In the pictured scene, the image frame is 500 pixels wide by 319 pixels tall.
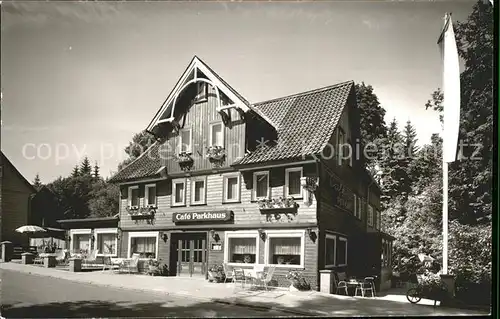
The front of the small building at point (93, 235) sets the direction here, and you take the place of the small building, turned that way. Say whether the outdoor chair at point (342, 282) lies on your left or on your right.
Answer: on your left

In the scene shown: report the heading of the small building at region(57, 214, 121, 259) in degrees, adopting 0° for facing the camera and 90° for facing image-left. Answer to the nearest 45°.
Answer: approximately 45°

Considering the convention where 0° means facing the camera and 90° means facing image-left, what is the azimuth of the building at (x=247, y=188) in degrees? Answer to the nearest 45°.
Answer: approximately 45°

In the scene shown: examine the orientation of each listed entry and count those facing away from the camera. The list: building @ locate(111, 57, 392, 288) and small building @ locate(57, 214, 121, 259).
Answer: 0

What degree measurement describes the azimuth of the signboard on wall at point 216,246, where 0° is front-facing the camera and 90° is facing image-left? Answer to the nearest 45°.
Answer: approximately 0°
